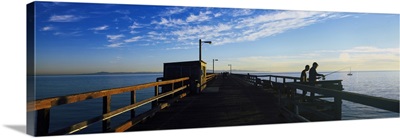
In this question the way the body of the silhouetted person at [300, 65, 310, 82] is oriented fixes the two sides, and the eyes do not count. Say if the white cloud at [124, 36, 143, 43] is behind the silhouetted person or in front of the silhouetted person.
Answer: behind

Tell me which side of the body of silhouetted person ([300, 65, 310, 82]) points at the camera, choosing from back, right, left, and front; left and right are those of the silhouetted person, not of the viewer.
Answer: right

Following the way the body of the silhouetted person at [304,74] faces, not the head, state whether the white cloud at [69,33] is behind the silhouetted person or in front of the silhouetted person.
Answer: behind

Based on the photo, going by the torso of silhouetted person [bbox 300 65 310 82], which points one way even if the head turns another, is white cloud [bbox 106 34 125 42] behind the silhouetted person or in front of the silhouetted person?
behind

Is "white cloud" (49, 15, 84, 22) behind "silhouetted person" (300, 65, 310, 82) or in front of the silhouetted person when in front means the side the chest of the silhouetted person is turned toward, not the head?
behind

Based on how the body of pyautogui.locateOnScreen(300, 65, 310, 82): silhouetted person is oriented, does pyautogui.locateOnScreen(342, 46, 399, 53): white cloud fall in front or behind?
in front

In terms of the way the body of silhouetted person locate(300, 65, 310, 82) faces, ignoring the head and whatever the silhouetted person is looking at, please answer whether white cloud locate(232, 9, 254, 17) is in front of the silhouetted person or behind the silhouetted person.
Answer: behind
